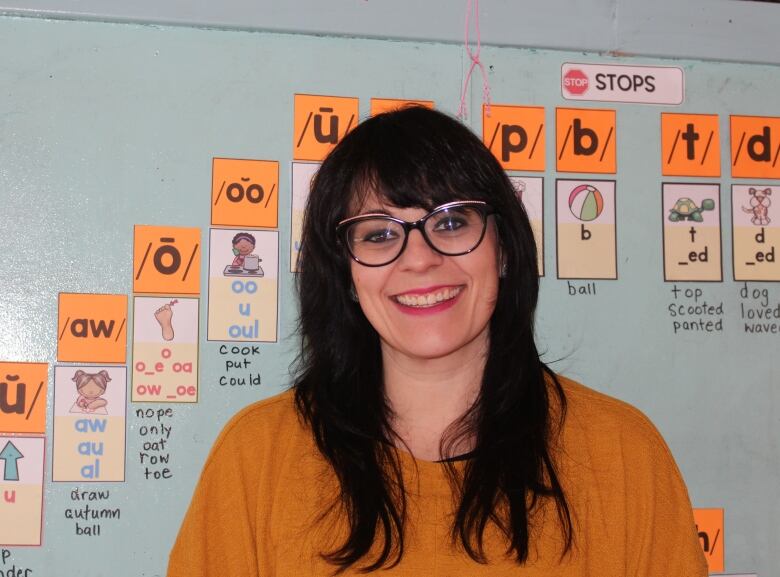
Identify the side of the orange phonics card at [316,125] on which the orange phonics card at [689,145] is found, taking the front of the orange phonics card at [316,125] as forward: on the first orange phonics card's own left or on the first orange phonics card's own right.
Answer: on the first orange phonics card's own left

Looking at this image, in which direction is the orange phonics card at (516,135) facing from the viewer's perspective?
toward the camera

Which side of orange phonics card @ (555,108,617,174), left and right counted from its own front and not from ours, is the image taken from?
front

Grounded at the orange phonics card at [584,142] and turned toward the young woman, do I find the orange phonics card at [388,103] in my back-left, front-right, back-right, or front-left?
front-right

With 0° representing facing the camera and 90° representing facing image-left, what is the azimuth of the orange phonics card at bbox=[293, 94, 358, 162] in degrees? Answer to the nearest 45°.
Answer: approximately 0°

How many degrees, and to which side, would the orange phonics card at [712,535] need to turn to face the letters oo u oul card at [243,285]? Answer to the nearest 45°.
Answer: approximately 45° to its right

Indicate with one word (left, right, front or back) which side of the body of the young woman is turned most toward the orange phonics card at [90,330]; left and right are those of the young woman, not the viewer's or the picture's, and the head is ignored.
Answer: right

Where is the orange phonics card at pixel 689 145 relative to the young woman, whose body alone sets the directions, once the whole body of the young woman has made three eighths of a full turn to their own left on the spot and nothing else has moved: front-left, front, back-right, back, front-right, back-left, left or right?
front

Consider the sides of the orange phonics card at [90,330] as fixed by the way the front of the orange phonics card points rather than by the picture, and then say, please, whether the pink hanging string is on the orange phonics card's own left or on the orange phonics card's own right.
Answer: on the orange phonics card's own left

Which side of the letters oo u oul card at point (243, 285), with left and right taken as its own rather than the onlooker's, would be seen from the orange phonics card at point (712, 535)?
left

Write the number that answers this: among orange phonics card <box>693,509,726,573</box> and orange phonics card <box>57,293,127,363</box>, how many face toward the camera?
2

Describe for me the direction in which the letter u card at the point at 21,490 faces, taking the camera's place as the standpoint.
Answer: facing the viewer
